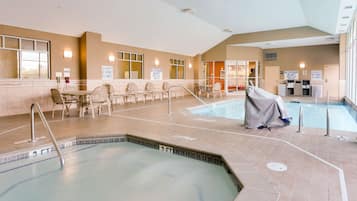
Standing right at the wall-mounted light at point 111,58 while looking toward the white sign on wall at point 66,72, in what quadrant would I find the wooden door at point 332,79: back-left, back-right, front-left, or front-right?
back-left

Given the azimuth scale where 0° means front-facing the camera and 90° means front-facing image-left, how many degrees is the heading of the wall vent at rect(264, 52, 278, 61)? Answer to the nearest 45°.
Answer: approximately 0°

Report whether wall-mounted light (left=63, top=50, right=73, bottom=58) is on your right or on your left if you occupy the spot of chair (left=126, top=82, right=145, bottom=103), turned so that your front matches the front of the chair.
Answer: on your right

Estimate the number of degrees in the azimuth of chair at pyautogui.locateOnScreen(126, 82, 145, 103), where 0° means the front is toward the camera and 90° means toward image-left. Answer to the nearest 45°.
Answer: approximately 315°
